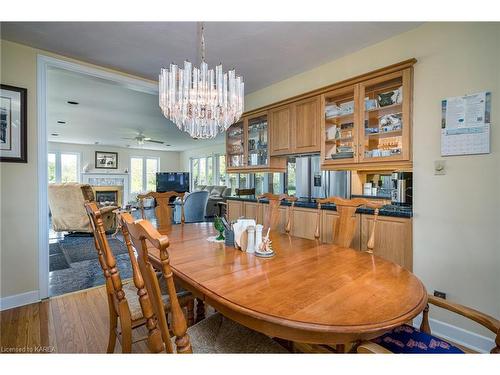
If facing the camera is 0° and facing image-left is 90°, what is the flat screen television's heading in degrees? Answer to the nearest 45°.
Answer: approximately 0°

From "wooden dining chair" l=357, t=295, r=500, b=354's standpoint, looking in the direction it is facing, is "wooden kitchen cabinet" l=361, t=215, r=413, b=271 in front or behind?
in front

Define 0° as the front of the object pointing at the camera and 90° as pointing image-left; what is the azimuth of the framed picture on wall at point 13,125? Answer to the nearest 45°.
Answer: approximately 315°

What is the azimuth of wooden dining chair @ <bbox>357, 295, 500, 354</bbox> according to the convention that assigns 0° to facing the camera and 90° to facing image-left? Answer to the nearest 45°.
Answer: approximately 135°

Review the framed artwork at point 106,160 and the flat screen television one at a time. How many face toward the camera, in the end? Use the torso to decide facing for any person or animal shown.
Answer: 2

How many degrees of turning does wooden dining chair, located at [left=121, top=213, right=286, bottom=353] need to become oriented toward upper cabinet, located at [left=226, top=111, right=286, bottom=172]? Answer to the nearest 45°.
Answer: approximately 45° to its left

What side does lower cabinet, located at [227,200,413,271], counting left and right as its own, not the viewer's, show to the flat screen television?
right

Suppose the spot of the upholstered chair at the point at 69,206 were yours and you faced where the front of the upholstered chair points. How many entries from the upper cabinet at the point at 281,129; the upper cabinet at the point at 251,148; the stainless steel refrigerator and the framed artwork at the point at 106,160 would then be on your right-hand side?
3

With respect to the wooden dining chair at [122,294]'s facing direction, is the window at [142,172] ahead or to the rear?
ahead

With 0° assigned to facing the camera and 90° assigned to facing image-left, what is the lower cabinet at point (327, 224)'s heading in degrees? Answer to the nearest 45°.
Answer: approximately 45°

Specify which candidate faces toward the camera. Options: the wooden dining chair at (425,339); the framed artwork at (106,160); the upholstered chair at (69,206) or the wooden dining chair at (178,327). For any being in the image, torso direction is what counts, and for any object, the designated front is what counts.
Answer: the framed artwork
